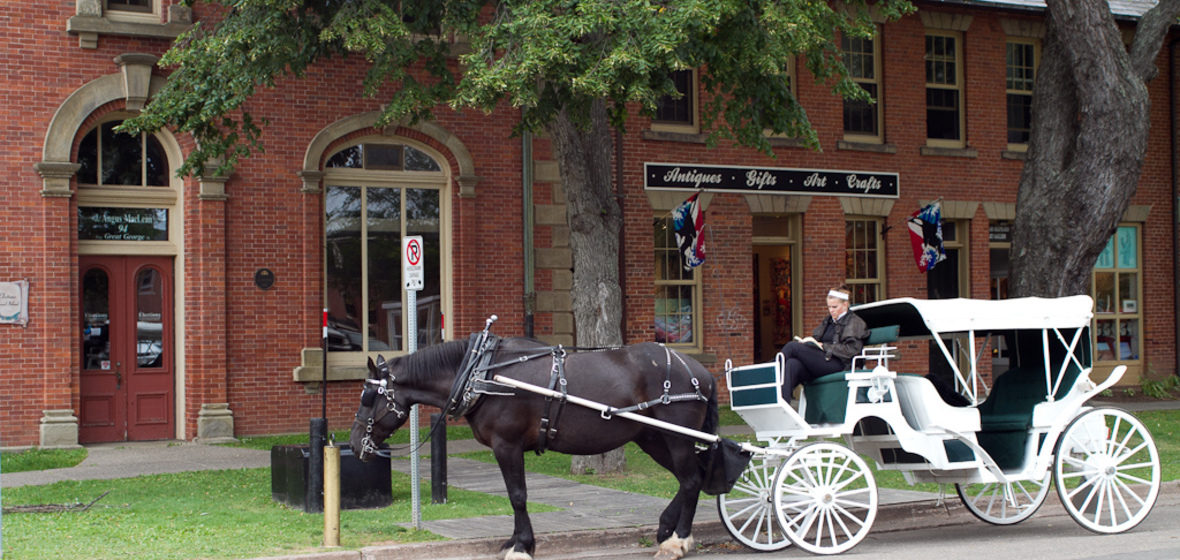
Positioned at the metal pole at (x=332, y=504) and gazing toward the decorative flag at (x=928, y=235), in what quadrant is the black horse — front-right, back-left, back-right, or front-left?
front-right

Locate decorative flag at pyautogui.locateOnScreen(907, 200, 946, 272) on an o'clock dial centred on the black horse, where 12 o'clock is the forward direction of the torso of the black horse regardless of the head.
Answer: The decorative flag is roughly at 4 o'clock from the black horse.

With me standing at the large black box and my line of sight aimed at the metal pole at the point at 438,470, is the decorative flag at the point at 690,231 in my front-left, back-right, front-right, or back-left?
front-left

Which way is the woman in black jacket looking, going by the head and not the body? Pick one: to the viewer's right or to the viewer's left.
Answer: to the viewer's left

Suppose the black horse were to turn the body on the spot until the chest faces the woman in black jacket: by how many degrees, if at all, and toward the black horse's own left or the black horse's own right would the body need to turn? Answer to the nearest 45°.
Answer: approximately 180°

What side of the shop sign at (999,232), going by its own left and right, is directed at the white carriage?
front

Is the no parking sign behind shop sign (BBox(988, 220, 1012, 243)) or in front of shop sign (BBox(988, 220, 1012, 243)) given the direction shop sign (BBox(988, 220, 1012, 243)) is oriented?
in front

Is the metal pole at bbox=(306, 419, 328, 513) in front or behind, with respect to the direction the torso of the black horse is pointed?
in front

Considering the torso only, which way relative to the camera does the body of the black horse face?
to the viewer's left

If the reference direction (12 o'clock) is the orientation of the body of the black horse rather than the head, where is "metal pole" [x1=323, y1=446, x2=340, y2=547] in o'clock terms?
The metal pole is roughly at 12 o'clock from the black horse.

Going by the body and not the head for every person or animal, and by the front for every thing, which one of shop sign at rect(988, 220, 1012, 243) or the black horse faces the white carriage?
the shop sign

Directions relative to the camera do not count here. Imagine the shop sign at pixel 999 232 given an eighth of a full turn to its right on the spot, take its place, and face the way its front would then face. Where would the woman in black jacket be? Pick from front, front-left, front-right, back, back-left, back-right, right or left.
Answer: front-left

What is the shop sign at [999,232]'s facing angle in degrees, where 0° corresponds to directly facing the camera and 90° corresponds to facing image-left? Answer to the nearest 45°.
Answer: approximately 0°

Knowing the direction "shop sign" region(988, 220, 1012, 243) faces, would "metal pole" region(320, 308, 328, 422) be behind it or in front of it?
in front

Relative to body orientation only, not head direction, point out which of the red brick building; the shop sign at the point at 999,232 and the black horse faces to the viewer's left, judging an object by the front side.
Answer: the black horse

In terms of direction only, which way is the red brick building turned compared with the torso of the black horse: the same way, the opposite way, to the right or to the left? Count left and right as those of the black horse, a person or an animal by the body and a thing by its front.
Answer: to the left

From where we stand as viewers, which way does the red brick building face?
facing the viewer
